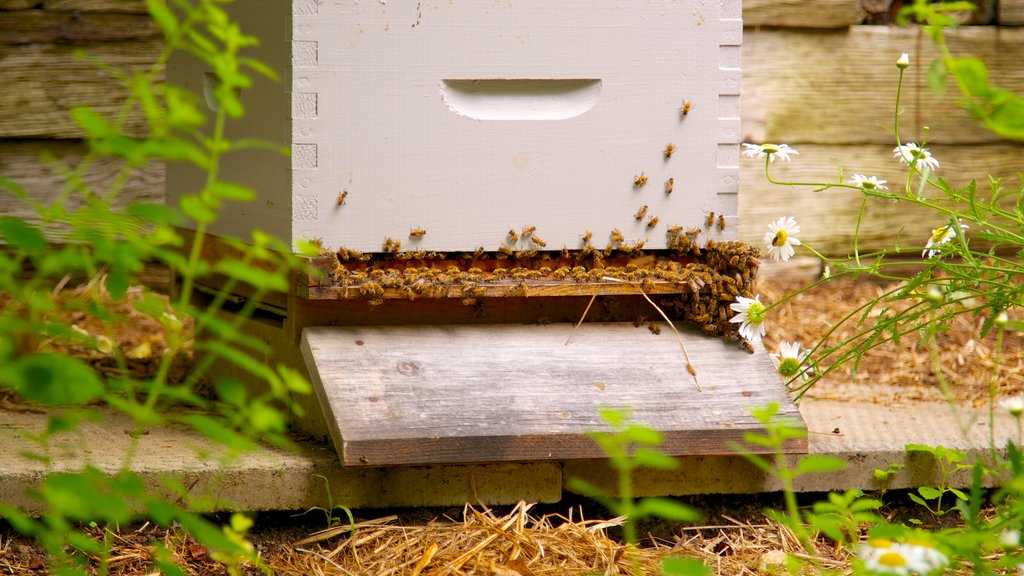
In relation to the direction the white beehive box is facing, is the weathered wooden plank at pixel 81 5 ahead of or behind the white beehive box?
behind

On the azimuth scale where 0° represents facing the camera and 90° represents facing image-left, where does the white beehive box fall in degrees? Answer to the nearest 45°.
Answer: approximately 0°

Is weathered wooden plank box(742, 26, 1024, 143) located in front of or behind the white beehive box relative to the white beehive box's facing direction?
behind
